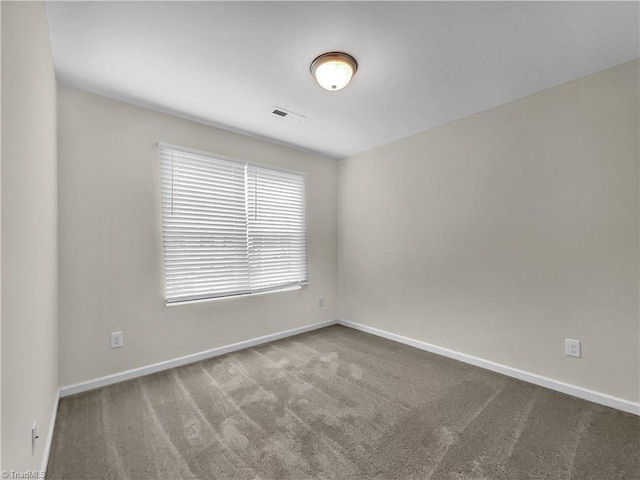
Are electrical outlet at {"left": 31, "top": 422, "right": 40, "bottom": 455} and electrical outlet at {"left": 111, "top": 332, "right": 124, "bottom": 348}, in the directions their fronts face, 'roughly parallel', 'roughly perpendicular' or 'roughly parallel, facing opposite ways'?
roughly perpendicular

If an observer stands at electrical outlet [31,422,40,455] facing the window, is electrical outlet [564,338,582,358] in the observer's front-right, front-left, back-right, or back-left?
front-right

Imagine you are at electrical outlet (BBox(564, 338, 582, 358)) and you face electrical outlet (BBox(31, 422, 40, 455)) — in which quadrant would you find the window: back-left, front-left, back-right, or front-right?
front-right

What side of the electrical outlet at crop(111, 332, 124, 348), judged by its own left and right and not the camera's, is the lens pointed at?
front

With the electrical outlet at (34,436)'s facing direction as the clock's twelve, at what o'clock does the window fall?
The window is roughly at 11 o'clock from the electrical outlet.

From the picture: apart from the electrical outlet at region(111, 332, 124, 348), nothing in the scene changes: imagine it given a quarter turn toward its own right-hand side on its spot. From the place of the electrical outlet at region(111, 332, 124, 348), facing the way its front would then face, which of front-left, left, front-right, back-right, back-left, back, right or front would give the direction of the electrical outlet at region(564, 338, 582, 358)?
back-left

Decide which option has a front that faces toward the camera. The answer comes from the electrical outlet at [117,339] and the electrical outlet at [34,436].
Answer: the electrical outlet at [117,339]

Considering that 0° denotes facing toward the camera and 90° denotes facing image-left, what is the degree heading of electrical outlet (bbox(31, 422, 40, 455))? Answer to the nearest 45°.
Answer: approximately 270°

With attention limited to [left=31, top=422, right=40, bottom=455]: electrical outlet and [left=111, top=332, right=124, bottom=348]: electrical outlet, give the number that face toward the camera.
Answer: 1

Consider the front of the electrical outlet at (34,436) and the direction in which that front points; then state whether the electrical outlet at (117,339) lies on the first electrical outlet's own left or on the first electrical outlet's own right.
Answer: on the first electrical outlet's own left

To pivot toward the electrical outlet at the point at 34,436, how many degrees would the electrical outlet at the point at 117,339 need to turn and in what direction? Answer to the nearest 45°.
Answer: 0° — it already faces it
